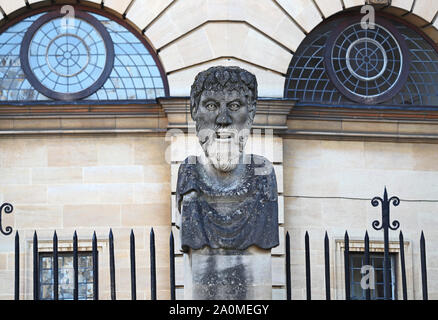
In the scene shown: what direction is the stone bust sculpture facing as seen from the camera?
toward the camera
